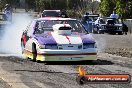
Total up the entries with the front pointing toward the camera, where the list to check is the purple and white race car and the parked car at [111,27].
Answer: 2

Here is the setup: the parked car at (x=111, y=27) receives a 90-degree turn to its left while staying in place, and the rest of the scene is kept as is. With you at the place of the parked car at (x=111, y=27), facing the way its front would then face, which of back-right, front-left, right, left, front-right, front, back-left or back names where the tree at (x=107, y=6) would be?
left

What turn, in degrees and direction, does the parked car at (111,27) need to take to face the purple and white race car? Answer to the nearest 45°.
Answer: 0° — it already faces it

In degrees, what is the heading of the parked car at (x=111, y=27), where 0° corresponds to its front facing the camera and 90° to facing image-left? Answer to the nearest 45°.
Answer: approximately 0°

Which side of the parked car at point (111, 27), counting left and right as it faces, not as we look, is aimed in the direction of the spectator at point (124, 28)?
left

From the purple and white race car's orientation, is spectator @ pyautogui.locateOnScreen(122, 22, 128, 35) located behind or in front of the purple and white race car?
behind

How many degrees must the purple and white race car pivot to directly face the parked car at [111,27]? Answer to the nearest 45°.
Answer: approximately 180°
